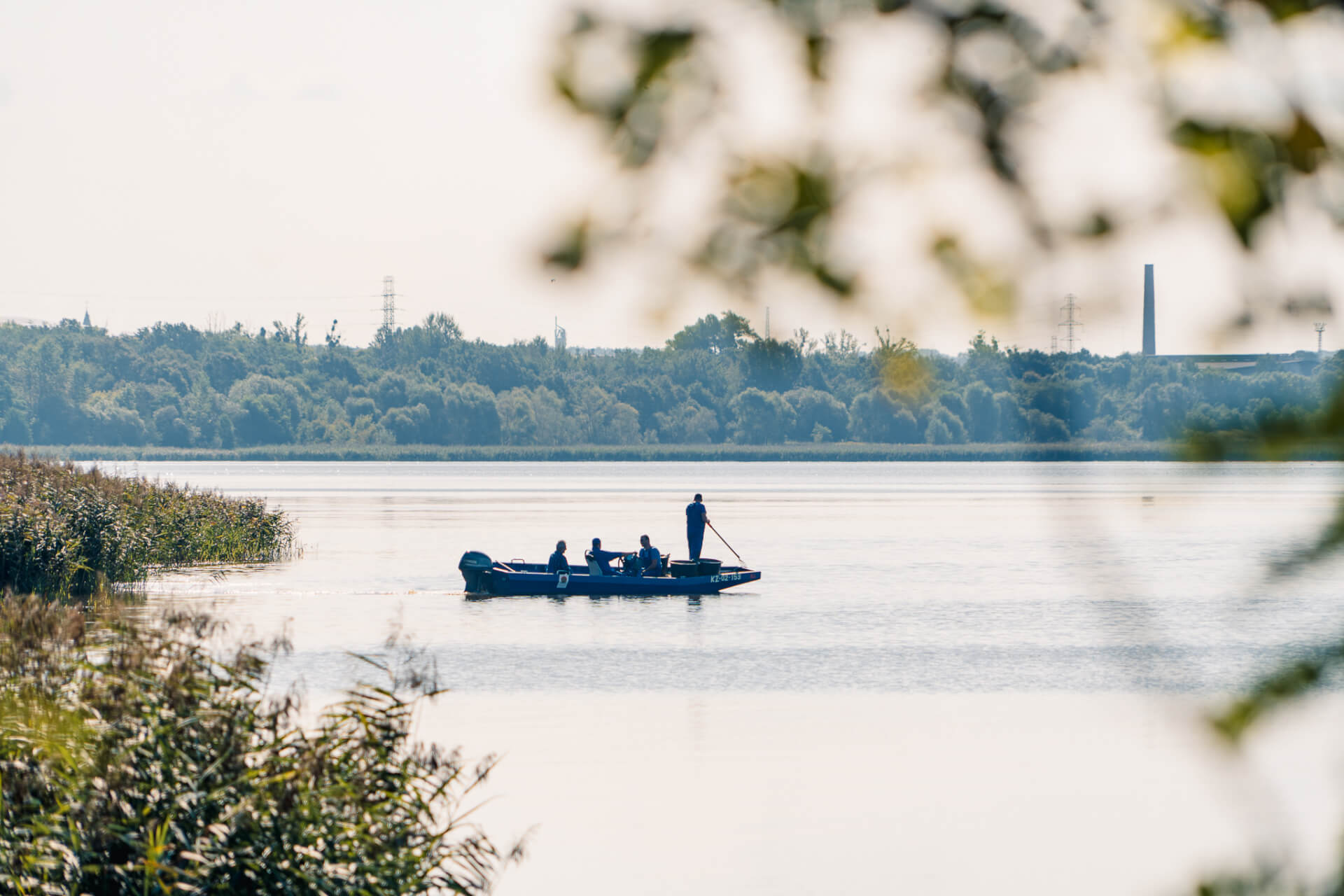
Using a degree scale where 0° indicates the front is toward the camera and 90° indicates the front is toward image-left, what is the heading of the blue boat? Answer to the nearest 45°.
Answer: approximately 270°
